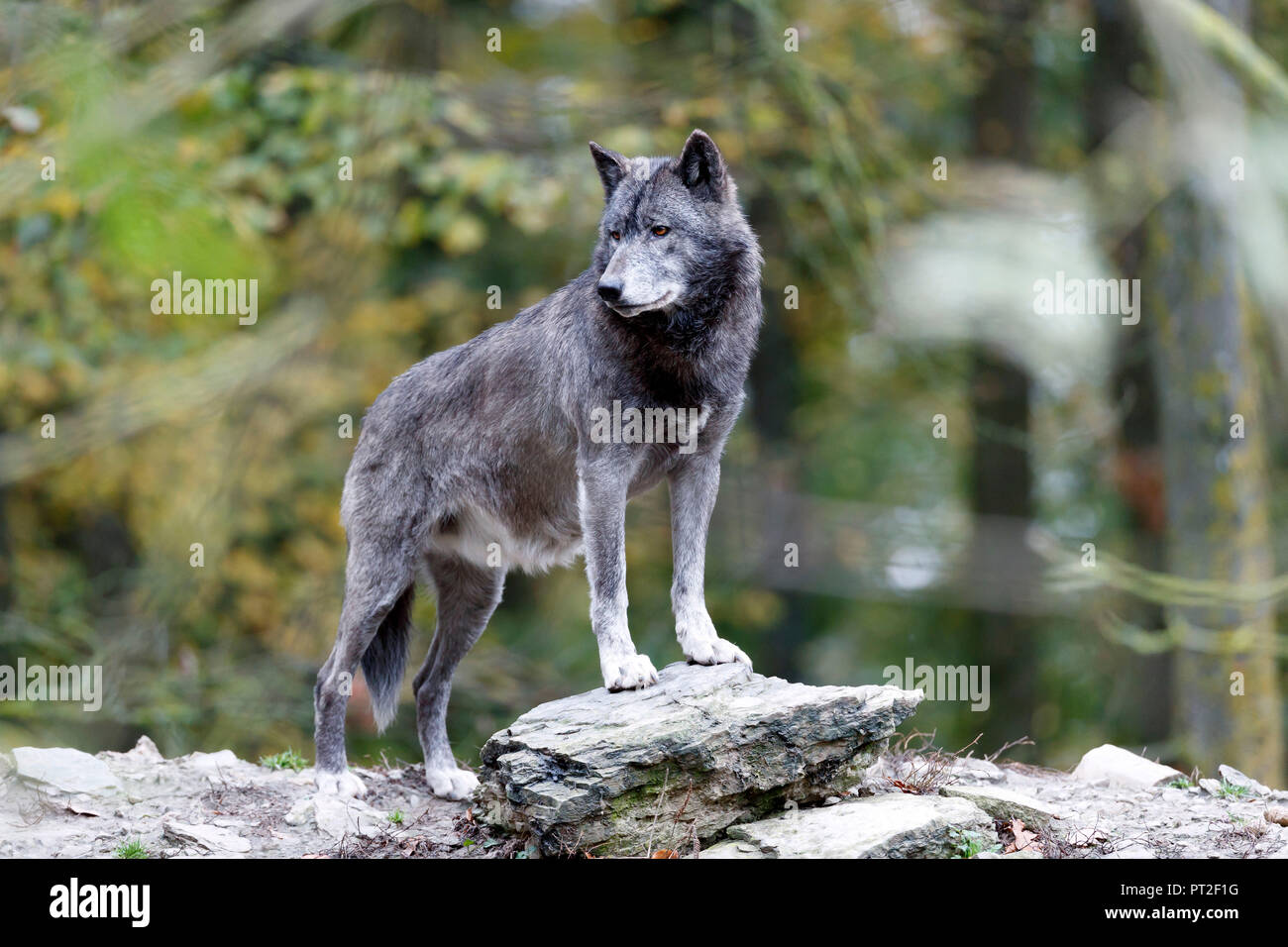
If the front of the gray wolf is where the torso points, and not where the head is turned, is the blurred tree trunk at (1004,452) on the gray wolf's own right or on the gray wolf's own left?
on the gray wolf's own left

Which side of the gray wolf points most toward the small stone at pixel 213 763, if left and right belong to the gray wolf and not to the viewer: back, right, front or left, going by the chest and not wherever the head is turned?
back

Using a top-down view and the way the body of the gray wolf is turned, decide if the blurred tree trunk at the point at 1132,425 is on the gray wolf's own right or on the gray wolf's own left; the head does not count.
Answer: on the gray wolf's own left
